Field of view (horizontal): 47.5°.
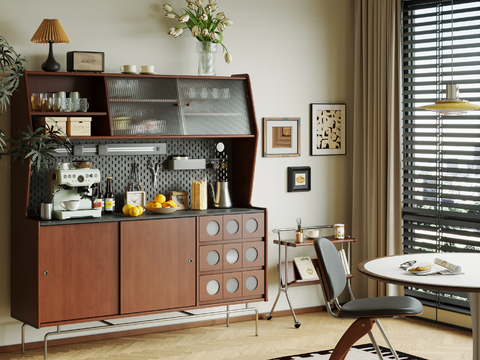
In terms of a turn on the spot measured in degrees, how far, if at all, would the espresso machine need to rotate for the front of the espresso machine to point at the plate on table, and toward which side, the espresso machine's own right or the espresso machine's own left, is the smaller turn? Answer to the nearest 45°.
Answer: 0° — it already faces it

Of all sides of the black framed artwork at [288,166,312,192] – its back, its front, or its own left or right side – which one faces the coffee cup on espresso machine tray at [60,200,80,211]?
right

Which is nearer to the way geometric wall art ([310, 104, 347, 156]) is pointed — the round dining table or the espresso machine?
the round dining table

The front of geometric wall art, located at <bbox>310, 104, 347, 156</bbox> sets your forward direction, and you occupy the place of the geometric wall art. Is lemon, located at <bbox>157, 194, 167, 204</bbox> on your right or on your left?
on your right

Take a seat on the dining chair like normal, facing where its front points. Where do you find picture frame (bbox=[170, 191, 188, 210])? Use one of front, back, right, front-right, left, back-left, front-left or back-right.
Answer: back-left

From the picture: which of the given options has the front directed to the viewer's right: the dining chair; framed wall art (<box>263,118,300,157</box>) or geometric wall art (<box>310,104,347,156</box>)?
the dining chair

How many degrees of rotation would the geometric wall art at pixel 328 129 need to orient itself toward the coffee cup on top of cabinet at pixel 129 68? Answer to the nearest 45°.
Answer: approximately 45° to its right

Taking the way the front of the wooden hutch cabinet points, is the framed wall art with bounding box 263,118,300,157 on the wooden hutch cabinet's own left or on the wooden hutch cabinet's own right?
on the wooden hutch cabinet's own left

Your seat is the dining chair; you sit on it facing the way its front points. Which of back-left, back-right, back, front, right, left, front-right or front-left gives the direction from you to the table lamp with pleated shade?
back

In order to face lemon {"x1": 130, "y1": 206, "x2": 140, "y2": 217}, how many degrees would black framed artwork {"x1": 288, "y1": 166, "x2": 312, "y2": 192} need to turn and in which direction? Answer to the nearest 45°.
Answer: approximately 90° to its right

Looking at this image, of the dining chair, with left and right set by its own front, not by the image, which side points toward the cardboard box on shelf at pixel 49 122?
back

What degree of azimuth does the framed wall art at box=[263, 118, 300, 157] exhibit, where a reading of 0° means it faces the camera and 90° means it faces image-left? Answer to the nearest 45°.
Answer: approximately 0°
